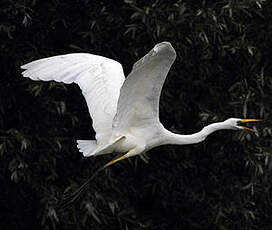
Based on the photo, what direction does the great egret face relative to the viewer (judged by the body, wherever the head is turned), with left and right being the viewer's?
facing to the right of the viewer
